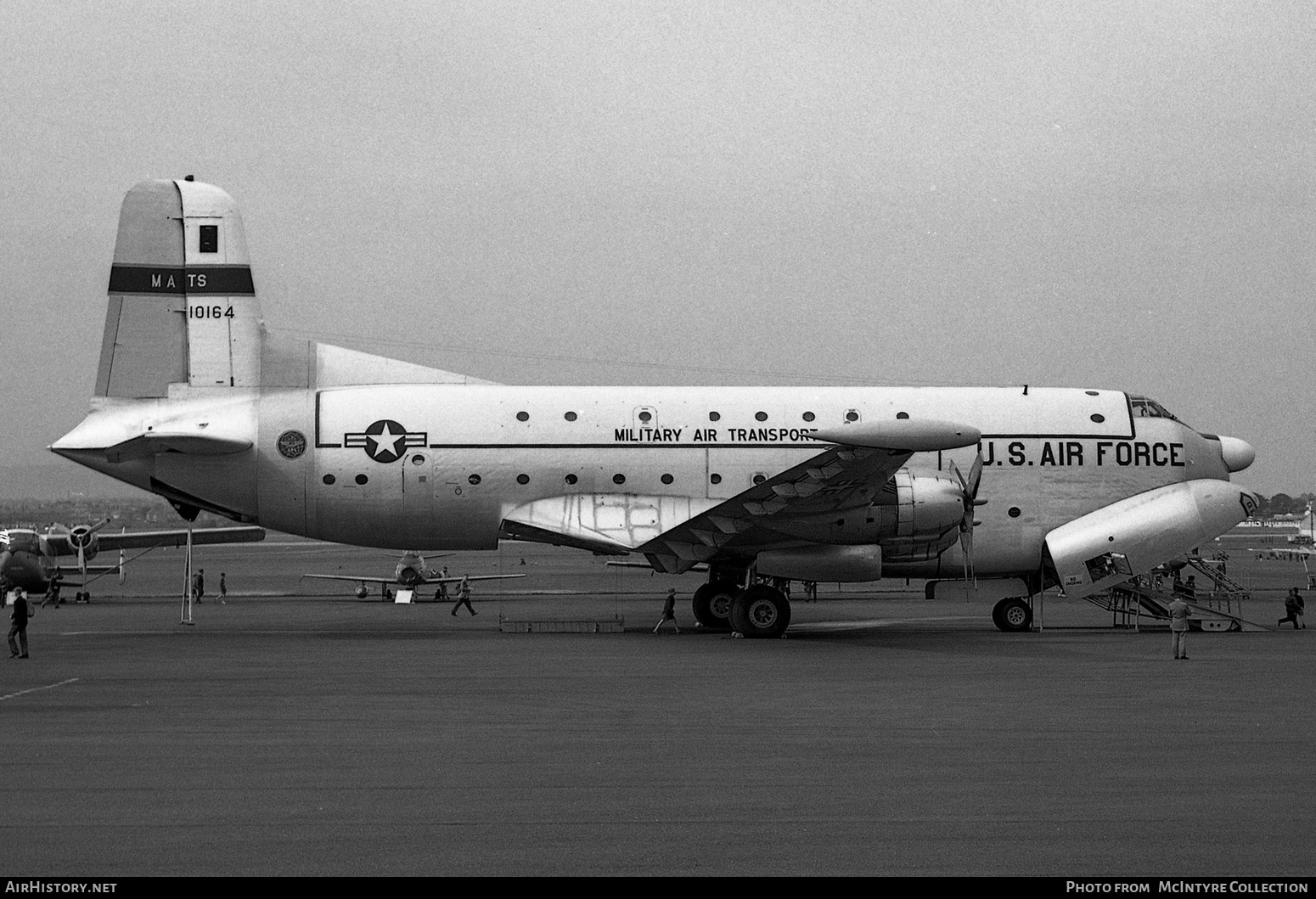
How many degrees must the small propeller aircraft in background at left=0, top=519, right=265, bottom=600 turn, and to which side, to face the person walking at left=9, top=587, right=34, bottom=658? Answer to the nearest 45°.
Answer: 0° — it already faces them

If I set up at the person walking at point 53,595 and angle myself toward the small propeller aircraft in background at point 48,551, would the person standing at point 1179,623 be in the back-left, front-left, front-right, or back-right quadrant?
back-right

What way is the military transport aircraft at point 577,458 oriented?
to the viewer's right

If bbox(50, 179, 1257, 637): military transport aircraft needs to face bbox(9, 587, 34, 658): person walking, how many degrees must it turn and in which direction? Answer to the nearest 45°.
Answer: approximately 135° to its right

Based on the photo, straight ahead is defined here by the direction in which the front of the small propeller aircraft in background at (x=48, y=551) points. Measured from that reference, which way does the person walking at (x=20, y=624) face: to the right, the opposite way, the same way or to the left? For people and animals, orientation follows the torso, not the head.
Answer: the opposite way

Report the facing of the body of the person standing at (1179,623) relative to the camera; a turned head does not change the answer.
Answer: away from the camera

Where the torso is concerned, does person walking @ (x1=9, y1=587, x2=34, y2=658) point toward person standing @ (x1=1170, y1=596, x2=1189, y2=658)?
no

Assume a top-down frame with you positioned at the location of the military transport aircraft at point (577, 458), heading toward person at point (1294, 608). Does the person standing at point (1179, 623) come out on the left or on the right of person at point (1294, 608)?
right

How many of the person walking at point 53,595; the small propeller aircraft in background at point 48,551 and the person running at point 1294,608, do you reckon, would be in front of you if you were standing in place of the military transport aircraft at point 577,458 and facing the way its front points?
1

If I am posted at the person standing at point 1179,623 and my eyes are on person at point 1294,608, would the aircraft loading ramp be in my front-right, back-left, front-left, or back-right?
front-left

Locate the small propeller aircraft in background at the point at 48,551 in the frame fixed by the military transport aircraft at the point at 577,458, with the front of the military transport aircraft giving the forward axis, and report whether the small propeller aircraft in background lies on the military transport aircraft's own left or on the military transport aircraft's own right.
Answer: on the military transport aircraft's own left
